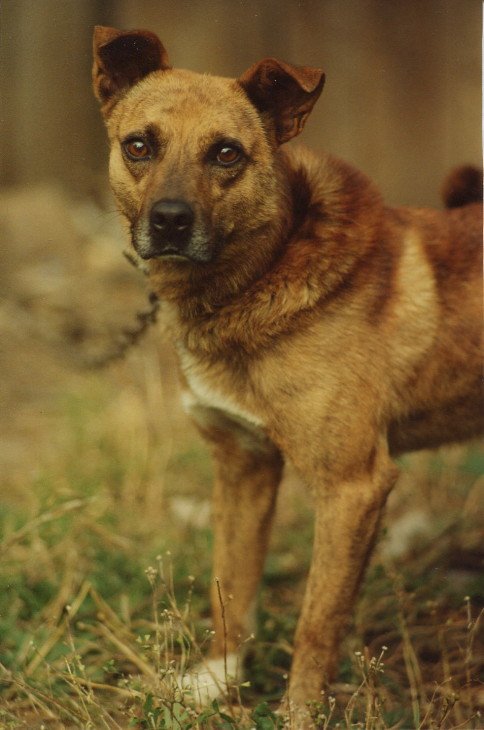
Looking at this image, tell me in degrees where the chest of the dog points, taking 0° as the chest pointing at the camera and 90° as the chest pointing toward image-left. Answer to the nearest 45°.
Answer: approximately 45°
